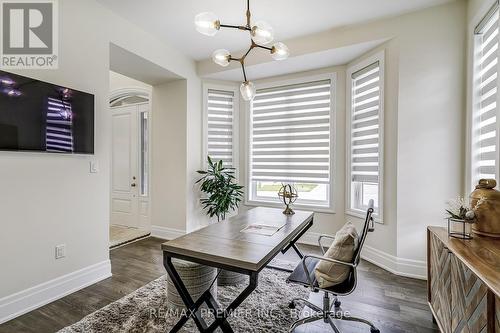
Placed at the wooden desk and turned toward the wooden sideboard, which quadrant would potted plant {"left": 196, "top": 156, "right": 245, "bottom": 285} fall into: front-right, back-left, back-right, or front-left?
back-left

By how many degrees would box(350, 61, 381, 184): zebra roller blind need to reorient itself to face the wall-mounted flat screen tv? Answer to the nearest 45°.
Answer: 0° — it already faces it

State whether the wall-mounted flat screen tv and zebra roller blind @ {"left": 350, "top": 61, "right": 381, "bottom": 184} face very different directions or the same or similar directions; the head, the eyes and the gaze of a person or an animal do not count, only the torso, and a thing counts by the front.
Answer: very different directions

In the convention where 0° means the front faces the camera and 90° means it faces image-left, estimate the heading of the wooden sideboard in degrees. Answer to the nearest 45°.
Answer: approximately 45°

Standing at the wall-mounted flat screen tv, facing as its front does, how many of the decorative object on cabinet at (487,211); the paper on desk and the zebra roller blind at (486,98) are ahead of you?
3

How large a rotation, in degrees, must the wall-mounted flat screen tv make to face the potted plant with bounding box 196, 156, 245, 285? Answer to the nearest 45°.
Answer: approximately 45° to its left

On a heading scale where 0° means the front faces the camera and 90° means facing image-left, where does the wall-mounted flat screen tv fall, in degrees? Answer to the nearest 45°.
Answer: approximately 315°

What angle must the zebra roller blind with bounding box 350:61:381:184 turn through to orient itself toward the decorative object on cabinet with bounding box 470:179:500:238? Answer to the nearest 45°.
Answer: approximately 90° to its left
